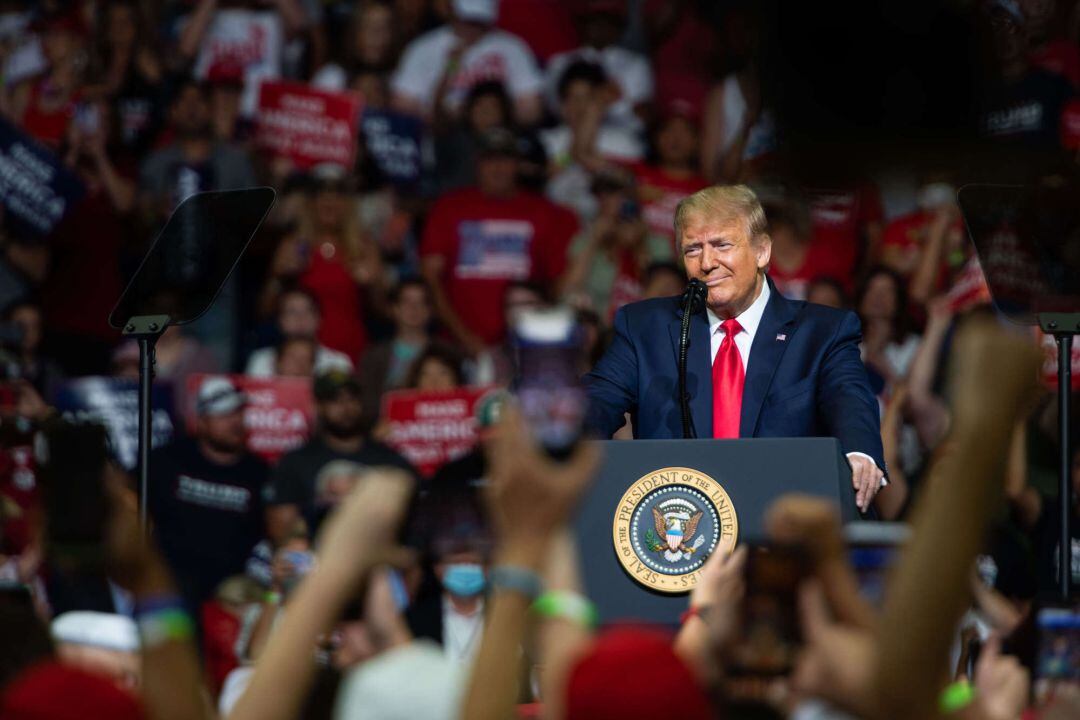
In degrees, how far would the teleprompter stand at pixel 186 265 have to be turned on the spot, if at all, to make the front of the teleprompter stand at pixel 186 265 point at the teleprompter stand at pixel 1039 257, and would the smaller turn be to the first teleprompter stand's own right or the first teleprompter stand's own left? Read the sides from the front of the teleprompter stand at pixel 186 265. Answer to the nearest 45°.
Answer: approximately 45° to the first teleprompter stand's own right

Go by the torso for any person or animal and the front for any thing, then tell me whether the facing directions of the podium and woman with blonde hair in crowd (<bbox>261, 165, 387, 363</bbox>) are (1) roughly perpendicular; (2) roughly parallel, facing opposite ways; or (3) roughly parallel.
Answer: roughly parallel

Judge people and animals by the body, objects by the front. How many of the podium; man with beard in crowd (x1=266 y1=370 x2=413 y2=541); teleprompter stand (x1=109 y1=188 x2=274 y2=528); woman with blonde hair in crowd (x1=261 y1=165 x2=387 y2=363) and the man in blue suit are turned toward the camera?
4

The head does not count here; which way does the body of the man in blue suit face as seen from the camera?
toward the camera

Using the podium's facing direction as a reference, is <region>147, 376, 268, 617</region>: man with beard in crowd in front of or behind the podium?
behind

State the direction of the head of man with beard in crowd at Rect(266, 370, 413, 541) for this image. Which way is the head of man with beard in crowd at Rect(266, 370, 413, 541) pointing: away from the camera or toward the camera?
toward the camera

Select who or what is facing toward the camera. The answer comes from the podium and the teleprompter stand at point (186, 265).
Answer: the podium

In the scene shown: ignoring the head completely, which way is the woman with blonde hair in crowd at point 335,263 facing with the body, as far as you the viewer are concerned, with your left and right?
facing the viewer

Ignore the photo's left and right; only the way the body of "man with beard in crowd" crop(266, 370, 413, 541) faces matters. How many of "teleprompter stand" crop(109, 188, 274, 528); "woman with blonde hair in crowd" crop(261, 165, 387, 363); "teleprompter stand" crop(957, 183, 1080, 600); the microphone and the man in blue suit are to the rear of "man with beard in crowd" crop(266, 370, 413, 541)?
1

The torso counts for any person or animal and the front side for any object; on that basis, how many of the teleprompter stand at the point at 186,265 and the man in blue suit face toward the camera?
1

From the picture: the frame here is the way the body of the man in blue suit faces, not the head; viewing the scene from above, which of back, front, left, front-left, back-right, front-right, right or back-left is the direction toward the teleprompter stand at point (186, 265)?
right

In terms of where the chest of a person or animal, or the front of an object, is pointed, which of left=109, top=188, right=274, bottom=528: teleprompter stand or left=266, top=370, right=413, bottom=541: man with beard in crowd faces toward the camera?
the man with beard in crowd

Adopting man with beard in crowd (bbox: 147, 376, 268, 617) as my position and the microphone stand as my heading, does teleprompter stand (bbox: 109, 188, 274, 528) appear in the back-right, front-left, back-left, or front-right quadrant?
front-right

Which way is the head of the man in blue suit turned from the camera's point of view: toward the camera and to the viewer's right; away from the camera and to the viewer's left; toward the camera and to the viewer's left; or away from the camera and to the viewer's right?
toward the camera and to the viewer's left

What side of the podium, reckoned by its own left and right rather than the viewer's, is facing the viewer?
front

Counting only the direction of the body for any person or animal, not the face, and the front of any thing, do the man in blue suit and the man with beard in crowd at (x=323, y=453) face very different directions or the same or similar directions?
same or similar directions

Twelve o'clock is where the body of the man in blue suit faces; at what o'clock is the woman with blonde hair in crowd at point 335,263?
The woman with blonde hair in crowd is roughly at 5 o'clock from the man in blue suit.
